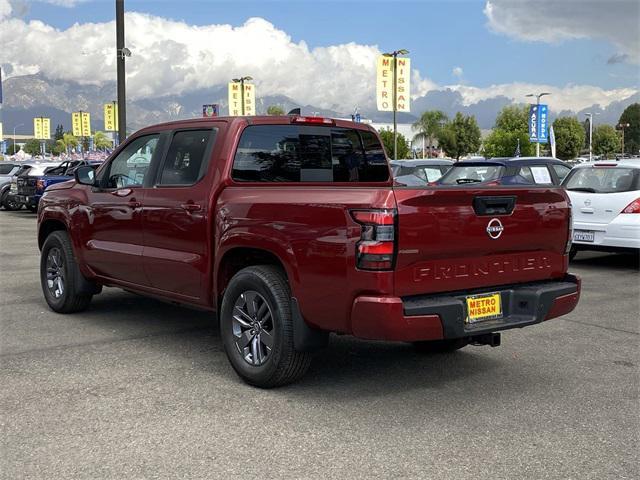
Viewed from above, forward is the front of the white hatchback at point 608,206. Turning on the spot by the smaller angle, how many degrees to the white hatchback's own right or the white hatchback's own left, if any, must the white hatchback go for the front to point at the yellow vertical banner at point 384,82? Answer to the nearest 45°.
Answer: approximately 45° to the white hatchback's own left

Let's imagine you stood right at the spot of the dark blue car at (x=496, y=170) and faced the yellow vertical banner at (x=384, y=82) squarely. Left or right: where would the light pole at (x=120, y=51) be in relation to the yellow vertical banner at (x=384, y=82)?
left

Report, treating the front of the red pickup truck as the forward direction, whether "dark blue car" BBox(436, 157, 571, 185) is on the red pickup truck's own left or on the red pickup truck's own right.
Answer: on the red pickup truck's own right

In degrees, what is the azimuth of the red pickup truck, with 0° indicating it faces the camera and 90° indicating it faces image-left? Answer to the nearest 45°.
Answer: approximately 135°

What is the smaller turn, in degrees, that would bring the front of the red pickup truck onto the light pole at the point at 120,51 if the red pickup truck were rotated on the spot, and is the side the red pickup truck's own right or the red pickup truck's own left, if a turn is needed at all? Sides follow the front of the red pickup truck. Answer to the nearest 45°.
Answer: approximately 45° to the red pickup truck's own right

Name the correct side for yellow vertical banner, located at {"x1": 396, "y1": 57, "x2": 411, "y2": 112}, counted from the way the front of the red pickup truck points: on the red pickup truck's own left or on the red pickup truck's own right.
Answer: on the red pickup truck's own right

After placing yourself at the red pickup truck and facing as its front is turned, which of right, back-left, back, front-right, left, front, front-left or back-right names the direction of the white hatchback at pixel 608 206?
right

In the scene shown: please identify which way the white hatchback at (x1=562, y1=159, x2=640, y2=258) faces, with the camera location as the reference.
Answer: facing away from the viewer and to the right of the viewer

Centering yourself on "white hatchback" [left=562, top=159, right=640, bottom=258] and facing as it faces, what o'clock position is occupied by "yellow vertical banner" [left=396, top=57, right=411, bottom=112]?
The yellow vertical banner is roughly at 10 o'clock from the white hatchback.

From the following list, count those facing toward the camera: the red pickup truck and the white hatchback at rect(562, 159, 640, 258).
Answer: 0

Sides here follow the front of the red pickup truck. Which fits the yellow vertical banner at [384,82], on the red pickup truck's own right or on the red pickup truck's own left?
on the red pickup truck's own right
